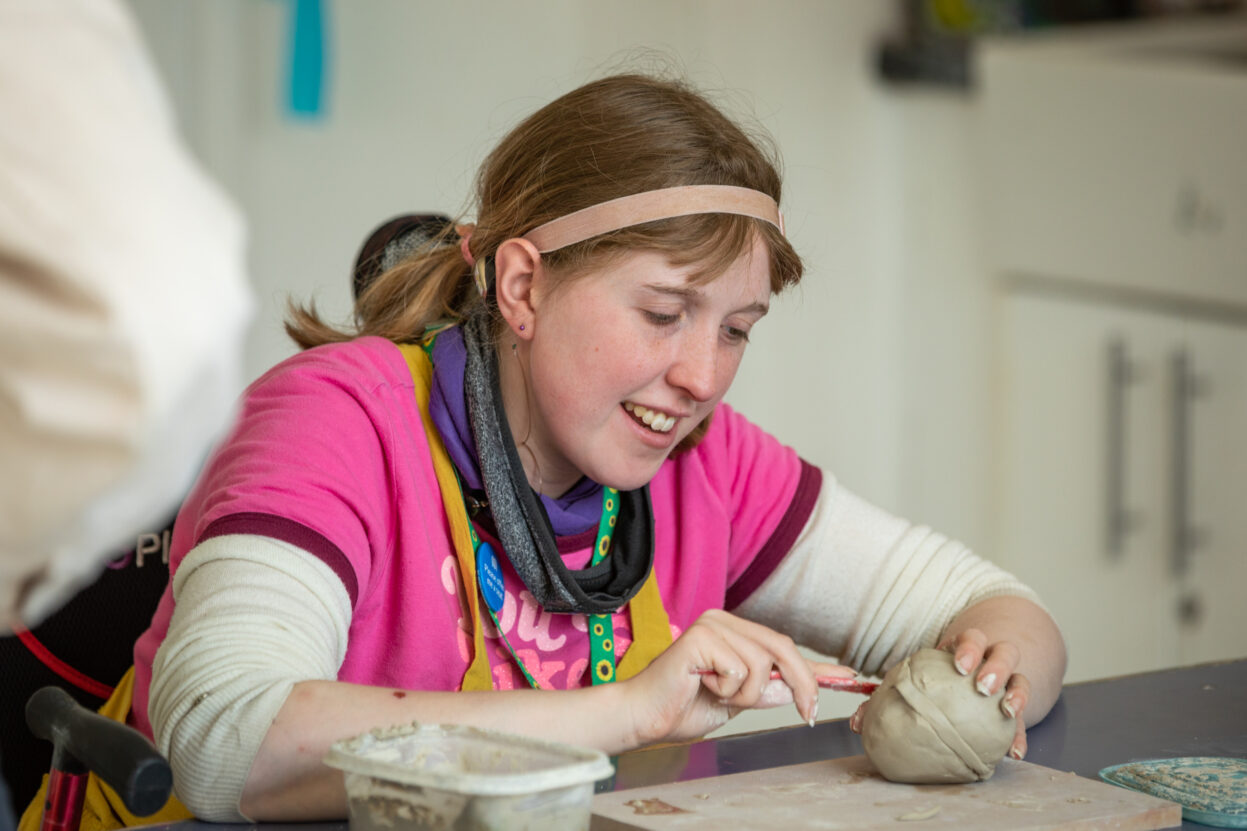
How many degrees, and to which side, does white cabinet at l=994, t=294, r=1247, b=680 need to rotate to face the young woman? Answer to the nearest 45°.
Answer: approximately 45° to its left

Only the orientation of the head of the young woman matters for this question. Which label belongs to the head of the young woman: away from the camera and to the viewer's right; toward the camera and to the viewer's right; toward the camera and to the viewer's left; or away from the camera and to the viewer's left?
toward the camera and to the viewer's right

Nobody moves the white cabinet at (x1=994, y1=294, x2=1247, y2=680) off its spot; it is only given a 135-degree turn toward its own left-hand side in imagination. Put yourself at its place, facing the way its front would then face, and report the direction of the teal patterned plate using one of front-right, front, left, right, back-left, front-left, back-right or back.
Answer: right

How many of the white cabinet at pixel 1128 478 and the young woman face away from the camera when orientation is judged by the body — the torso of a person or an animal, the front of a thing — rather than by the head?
0

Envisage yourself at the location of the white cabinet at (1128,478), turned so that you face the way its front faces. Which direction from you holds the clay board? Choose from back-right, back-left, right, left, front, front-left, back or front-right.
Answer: front-left

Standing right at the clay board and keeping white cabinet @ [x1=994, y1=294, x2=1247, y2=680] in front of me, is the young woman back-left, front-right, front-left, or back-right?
front-left

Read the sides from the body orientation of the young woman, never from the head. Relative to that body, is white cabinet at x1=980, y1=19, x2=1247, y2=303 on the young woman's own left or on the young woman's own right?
on the young woman's own left

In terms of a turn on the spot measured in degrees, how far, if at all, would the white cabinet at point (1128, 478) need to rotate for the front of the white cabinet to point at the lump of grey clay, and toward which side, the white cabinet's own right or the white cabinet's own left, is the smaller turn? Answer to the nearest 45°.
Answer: approximately 45° to the white cabinet's own left

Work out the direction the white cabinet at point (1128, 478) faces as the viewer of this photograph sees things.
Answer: facing the viewer and to the left of the viewer
